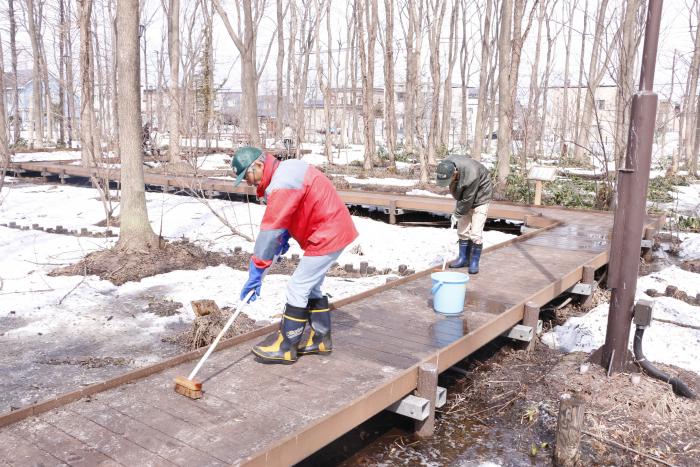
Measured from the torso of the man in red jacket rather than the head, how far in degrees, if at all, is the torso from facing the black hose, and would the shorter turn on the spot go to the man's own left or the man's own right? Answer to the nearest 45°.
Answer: approximately 180°

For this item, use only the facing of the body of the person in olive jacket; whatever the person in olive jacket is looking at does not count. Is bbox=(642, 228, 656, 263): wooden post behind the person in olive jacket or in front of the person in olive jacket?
behind

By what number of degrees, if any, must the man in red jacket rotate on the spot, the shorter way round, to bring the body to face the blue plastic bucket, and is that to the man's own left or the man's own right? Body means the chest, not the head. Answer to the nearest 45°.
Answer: approximately 135° to the man's own right

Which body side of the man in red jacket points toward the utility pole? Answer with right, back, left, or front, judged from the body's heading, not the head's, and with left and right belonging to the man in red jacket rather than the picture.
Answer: back

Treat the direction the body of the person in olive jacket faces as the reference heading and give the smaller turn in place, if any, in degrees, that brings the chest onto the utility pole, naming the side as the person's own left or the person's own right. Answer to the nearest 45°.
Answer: approximately 90° to the person's own left

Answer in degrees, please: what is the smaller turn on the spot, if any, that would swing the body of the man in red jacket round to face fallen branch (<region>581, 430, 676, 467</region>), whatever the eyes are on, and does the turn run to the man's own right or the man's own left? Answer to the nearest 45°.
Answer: approximately 180°

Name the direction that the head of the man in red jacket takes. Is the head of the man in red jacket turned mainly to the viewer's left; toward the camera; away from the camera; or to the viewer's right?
to the viewer's left

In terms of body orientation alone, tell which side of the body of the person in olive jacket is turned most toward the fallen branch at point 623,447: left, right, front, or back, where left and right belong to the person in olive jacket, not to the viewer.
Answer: left

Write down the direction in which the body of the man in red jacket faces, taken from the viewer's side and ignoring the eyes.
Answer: to the viewer's left

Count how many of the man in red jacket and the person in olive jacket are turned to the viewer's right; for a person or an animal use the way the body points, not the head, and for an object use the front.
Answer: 0

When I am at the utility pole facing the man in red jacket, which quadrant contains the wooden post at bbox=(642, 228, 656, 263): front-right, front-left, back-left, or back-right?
back-right

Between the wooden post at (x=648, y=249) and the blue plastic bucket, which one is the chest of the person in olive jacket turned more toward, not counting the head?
the blue plastic bucket

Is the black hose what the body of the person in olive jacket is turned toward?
no
